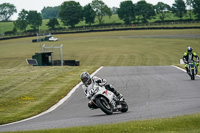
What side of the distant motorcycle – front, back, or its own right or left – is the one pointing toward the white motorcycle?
front

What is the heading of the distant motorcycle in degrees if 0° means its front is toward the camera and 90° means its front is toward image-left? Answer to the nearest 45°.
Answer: approximately 0°
